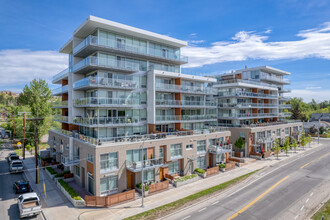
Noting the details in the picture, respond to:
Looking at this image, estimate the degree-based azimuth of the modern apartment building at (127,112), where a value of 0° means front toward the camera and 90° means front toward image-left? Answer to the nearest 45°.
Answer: approximately 315°

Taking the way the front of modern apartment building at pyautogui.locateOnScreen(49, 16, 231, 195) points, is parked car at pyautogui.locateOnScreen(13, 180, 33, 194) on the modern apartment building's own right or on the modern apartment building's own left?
on the modern apartment building's own right
